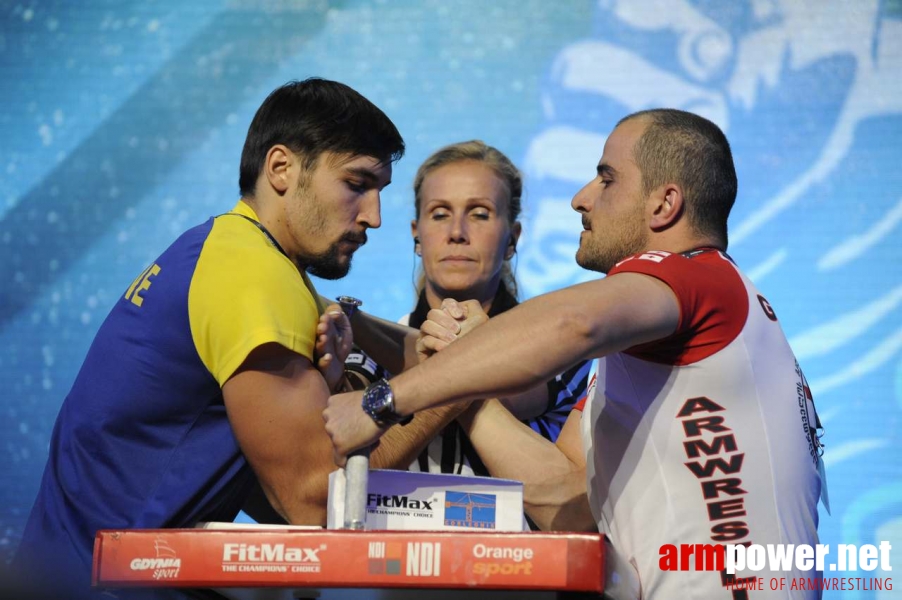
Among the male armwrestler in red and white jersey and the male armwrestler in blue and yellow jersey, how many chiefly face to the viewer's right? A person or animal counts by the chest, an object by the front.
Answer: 1

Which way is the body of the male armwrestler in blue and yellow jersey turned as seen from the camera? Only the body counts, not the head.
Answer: to the viewer's right

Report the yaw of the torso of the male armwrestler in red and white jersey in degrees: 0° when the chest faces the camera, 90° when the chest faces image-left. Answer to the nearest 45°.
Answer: approximately 90°

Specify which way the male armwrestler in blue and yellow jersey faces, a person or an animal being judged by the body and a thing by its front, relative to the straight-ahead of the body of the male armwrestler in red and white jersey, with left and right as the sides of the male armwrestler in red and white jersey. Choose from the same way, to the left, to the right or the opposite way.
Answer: the opposite way
